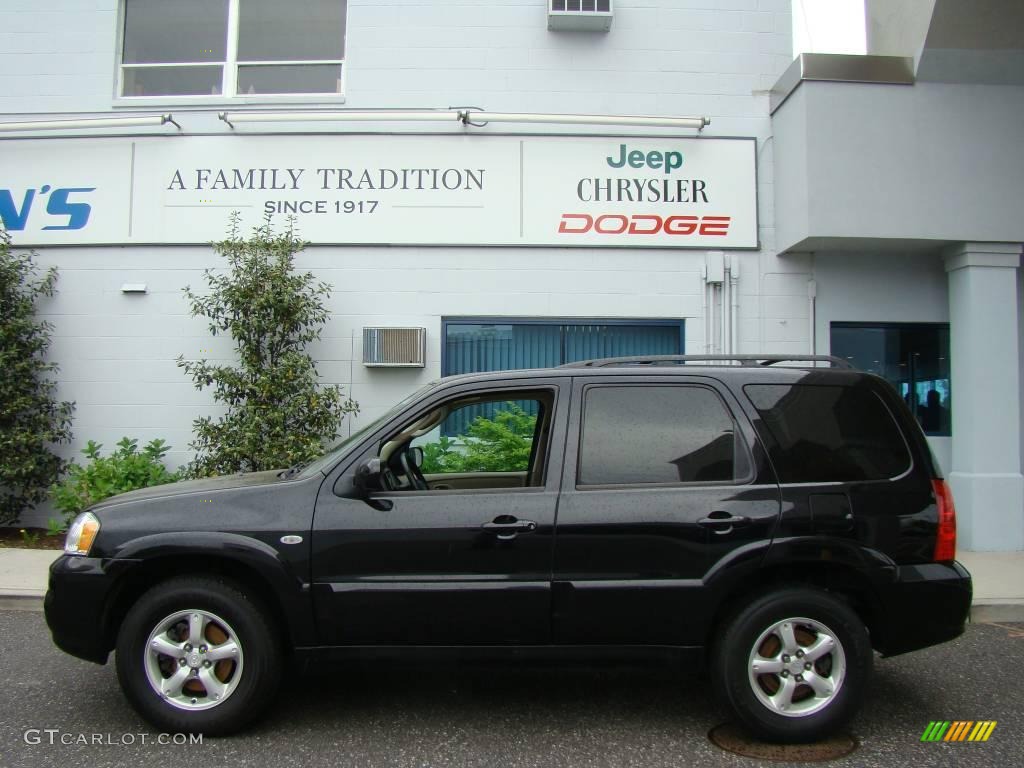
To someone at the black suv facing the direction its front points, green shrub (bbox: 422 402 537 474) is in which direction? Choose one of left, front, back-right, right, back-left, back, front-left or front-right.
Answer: right

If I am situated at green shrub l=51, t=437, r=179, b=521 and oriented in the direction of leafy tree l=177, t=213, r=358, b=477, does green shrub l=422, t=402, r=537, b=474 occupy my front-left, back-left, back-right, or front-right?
front-right

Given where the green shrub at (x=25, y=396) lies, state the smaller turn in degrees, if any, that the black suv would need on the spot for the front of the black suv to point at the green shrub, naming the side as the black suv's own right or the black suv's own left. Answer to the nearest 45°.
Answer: approximately 45° to the black suv's own right

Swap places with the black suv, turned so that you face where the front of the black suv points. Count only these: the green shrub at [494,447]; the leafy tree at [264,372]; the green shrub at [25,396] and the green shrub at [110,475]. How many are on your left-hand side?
0

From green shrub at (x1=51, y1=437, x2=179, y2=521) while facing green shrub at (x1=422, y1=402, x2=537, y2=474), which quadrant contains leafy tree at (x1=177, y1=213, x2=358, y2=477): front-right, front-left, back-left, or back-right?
front-left

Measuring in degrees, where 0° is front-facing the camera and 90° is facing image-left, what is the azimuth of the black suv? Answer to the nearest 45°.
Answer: approximately 90°

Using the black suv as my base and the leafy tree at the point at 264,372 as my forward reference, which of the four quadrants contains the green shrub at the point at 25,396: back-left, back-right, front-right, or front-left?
front-left

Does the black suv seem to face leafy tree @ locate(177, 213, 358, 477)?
no

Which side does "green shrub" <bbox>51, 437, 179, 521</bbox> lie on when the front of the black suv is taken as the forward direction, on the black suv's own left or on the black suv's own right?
on the black suv's own right
